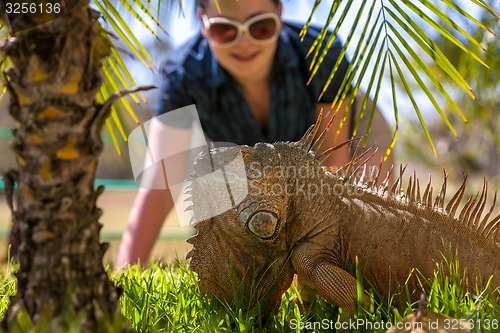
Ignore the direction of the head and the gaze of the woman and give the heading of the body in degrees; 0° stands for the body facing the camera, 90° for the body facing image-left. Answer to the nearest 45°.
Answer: approximately 0°

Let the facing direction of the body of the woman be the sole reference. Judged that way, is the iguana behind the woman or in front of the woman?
in front

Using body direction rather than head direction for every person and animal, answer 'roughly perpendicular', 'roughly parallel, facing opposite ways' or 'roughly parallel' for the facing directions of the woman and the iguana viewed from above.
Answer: roughly perpendicular

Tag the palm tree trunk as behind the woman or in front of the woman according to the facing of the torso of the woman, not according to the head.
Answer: in front

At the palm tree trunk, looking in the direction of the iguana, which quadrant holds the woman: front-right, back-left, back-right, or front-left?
front-left

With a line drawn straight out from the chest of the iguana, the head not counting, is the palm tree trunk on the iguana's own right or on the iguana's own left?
on the iguana's own left

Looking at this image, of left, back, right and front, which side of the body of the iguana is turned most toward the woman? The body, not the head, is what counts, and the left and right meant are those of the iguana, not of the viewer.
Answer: right

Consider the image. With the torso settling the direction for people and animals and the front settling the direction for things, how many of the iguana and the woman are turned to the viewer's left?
1

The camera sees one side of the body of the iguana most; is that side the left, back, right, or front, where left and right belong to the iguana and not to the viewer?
left
